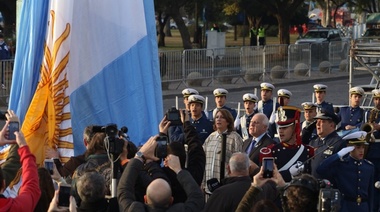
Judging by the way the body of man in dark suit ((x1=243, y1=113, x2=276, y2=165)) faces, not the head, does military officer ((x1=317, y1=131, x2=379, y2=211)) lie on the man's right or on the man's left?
on the man's left

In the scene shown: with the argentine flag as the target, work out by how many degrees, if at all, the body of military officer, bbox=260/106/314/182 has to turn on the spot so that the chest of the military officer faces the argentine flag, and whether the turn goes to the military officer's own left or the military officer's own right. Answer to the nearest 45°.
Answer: approximately 45° to the military officer's own right

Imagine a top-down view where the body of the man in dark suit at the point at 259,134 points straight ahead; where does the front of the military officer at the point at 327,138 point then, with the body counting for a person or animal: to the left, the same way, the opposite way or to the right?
the same way

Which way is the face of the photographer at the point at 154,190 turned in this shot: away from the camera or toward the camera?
away from the camera

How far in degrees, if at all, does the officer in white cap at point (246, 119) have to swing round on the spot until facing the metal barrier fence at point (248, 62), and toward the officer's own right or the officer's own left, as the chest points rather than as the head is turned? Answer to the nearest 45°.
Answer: approximately 135° to the officer's own right

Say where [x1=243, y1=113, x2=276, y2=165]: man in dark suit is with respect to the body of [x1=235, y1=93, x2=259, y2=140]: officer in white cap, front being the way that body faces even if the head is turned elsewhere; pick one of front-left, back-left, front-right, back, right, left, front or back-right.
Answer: front-left

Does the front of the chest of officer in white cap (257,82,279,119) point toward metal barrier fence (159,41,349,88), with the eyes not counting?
no

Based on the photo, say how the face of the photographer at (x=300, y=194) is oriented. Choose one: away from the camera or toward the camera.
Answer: away from the camera

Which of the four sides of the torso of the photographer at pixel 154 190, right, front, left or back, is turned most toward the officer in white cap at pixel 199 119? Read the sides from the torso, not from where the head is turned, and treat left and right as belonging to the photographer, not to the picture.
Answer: front

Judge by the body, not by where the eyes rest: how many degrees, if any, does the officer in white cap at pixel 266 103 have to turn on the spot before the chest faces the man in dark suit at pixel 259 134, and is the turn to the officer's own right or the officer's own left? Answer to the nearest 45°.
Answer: approximately 45° to the officer's own left

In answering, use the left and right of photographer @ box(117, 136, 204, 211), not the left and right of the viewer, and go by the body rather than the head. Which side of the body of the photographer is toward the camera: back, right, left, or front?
back

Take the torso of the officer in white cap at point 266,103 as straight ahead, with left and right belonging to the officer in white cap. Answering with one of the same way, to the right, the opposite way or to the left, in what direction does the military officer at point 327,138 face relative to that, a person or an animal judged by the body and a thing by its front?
the same way

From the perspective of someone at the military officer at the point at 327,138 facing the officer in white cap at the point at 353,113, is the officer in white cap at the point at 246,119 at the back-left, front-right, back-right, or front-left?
front-left

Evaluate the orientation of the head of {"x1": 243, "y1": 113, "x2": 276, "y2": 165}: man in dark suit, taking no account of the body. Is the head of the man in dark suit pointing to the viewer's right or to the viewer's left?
to the viewer's left

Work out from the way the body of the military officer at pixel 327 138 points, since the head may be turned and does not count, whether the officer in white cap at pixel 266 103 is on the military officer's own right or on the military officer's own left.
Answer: on the military officer's own right

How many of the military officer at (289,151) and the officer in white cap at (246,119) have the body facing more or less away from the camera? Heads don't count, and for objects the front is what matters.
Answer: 0
